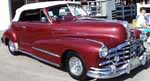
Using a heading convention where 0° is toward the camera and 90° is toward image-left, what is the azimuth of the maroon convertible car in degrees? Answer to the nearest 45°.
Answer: approximately 315°
